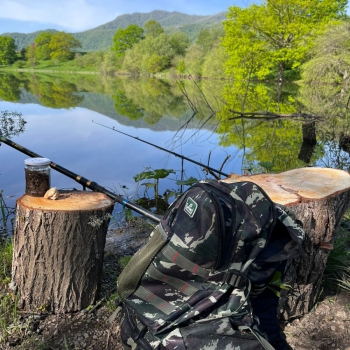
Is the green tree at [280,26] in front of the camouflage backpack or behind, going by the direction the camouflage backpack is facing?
behind

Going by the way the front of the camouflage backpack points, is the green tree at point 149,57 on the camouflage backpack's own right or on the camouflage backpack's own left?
on the camouflage backpack's own right

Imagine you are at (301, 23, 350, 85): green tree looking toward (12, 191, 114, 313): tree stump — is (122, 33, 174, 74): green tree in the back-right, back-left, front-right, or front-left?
back-right

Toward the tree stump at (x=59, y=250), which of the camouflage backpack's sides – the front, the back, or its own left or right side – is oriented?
right

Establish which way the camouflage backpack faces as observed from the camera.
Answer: facing the viewer and to the left of the viewer

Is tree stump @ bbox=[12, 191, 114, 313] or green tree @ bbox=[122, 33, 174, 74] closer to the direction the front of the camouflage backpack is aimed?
the tree stump

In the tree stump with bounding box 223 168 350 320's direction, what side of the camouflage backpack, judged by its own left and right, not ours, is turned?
back

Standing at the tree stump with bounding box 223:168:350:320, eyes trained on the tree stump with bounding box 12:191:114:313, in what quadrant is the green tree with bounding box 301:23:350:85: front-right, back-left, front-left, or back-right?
back-right
